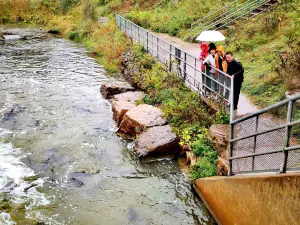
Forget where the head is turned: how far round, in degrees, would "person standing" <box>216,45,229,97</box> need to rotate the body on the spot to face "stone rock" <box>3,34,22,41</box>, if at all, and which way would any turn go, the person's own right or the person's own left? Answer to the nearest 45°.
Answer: approximately 90° to the person's own right

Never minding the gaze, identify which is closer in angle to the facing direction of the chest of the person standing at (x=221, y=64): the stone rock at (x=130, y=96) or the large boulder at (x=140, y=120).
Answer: the large boulder

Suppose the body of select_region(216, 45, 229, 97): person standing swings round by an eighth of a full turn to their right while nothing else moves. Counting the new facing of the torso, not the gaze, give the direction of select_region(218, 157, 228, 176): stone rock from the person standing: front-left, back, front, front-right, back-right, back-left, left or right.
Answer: left

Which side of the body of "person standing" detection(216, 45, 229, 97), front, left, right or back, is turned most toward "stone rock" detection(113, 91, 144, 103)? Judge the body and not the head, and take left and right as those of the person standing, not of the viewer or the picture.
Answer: right

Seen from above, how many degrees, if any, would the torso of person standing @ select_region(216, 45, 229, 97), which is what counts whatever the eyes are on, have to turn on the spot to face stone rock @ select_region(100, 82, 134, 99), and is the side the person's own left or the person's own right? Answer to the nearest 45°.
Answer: approximately 90° to the person's own right

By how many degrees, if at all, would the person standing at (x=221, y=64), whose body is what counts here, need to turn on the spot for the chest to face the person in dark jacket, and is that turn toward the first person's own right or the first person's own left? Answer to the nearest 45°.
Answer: approximately 90° to the first person's own left

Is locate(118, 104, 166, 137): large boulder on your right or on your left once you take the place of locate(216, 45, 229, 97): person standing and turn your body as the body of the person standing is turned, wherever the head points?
on your right

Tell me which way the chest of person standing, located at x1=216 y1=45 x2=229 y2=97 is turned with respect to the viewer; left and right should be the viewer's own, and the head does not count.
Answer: facing the viewer and to the left of the viewer

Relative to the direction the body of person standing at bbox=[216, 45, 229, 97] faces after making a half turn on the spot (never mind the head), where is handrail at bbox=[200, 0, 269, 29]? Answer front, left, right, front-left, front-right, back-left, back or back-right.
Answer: front-left

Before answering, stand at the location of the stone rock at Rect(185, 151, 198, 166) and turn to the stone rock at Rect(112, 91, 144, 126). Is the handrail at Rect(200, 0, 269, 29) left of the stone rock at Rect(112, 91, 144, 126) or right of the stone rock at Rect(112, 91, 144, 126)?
right

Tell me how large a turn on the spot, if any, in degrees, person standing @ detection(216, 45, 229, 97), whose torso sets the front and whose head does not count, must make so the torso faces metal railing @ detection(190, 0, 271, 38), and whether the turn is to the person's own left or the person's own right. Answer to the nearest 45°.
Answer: approximately 135° to the person's own right

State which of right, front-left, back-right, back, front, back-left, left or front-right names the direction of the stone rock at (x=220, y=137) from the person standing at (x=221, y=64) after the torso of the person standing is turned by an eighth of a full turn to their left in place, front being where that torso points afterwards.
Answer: front

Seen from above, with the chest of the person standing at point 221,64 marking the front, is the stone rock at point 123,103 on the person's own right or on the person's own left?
on the person's own right
